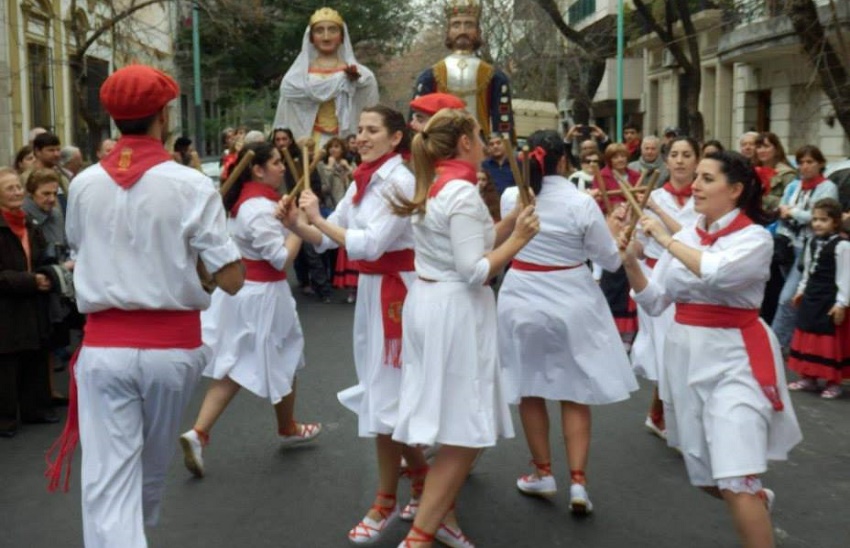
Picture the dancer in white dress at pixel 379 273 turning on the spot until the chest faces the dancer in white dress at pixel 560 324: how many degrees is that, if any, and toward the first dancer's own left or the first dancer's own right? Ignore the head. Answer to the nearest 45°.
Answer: approximately 135° to the first dancer's own left

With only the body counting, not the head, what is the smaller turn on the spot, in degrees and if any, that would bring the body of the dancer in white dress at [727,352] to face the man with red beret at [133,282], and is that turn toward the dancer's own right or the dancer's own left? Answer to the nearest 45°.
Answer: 0° — they already face them

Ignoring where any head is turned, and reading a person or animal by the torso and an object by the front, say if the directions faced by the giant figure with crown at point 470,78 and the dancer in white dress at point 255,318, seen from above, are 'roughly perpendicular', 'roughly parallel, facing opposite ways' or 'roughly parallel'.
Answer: roughly perpendicular

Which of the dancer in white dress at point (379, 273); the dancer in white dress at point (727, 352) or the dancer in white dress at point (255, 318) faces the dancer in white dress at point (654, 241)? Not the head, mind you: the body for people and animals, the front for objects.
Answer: the dancer in white dress at point (255, 318)

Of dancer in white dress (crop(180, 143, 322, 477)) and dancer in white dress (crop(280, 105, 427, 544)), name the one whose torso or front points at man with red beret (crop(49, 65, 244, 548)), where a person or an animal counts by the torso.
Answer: dancer in white dress (crop(280, 105, 427, 544))

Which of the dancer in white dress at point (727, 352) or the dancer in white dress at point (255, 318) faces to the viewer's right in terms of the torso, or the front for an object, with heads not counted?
the dancer in white dress at point (255, 318)

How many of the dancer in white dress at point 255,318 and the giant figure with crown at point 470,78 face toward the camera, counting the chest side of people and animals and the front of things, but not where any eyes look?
1

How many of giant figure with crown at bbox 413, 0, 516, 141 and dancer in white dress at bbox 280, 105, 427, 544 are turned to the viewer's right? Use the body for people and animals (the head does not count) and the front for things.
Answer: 0

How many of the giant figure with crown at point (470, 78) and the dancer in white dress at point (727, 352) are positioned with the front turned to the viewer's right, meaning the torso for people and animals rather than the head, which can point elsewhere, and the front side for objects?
0

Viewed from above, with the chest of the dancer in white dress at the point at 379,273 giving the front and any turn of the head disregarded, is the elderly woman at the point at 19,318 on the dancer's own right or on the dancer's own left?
on the dancer's own right

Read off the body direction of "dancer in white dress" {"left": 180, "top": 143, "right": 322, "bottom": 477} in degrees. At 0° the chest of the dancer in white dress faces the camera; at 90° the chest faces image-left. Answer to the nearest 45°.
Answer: approximately 270°

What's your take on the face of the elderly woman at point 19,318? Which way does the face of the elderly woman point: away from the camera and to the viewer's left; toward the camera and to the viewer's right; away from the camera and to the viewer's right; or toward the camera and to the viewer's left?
toward the camera and to the viewer's right

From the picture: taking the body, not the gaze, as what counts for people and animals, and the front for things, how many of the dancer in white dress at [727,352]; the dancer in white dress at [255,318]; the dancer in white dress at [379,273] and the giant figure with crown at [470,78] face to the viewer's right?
1

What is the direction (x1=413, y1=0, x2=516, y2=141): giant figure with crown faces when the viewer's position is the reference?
facing the viewer

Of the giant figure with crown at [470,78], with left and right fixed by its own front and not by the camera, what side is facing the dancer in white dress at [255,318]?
front

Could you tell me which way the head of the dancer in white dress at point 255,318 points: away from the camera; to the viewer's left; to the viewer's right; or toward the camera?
to the viewer's right
